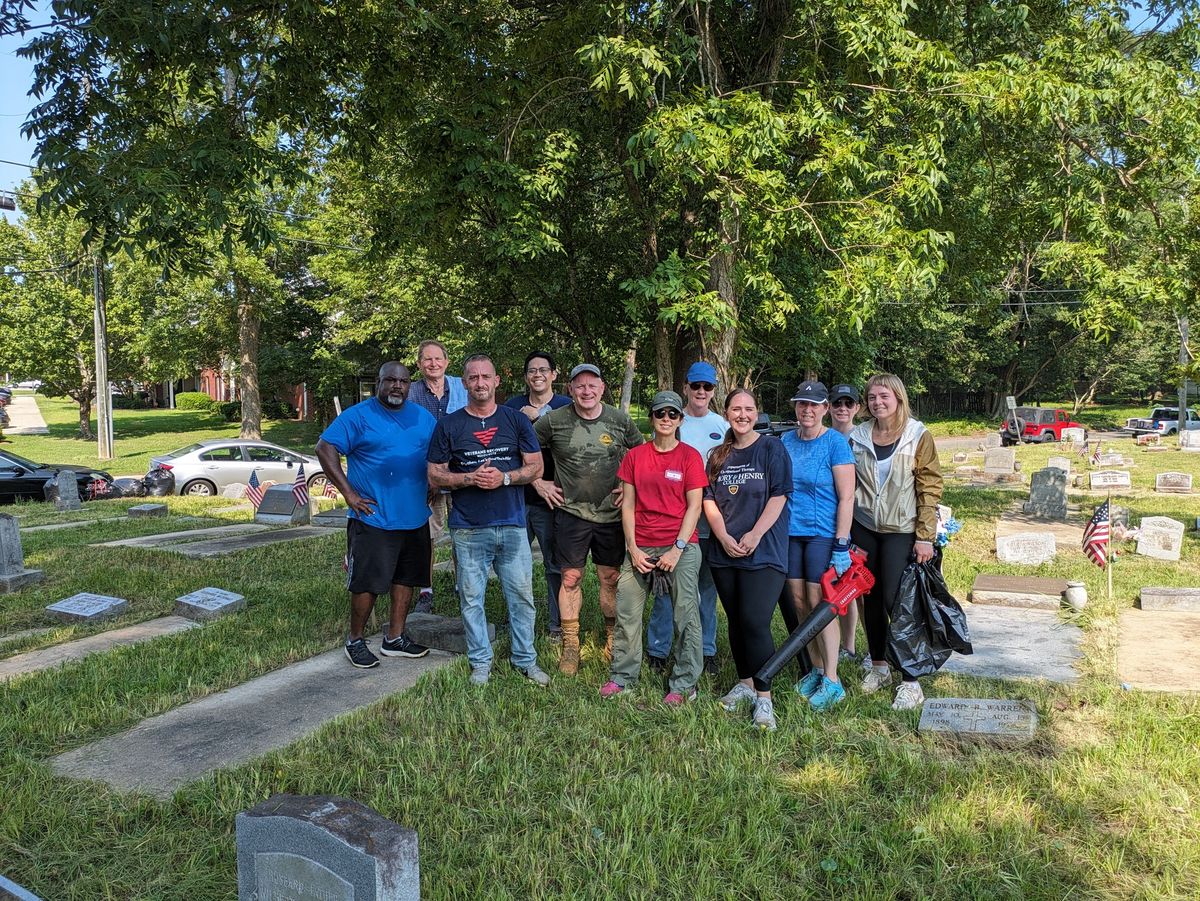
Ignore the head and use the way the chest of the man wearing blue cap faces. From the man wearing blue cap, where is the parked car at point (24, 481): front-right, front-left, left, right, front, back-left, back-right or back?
back-right

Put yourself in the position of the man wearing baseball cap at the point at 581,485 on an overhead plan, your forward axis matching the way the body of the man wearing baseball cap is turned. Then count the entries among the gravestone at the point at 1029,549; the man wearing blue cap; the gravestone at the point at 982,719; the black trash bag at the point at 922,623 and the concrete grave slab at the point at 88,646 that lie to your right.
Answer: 1

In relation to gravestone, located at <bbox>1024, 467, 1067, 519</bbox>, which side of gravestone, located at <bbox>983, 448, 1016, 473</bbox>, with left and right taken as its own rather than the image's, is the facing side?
front

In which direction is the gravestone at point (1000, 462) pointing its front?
toward the camera

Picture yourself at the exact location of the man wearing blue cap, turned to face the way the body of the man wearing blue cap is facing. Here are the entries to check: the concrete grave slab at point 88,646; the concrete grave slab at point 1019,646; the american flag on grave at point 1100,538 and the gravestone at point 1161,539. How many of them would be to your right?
1

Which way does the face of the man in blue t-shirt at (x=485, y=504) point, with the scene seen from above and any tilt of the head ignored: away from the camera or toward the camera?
toward the camera

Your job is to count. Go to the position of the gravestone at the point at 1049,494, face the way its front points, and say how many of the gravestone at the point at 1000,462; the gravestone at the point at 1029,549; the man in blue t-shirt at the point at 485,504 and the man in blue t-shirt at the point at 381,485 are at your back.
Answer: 1

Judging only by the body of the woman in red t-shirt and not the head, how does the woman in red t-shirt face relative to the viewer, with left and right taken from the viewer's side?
facing the viewer

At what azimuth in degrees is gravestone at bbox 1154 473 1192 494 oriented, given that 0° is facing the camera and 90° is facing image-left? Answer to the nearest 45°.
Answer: approximately 0°

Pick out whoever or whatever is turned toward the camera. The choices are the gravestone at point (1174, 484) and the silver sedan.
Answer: the gravestone

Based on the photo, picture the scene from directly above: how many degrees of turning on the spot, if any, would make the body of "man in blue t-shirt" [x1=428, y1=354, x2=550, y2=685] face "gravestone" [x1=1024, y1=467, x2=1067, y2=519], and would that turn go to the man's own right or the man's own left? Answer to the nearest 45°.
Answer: approximately 135° to the man's own left

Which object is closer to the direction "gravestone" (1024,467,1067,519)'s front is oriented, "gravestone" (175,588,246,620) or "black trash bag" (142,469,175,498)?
the gravestone
